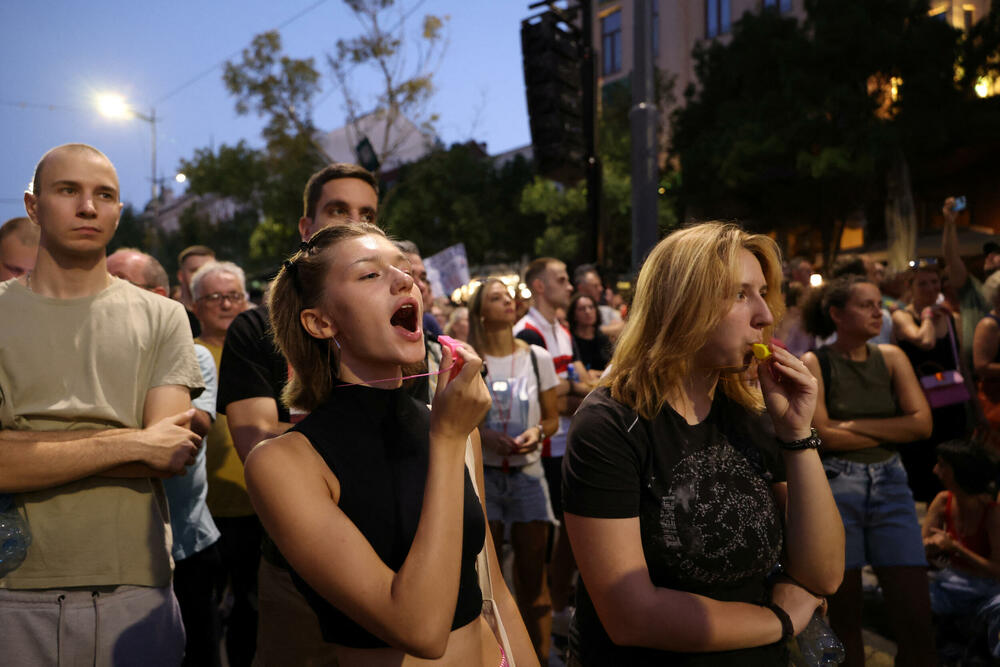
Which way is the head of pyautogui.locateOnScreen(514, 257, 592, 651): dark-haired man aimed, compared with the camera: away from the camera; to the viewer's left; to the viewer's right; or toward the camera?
to the viewer's right

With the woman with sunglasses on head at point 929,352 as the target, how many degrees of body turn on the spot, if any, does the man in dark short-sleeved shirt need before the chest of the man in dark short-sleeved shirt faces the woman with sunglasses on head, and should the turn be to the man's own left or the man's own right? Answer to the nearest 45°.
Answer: approximately 45° to the man's own left

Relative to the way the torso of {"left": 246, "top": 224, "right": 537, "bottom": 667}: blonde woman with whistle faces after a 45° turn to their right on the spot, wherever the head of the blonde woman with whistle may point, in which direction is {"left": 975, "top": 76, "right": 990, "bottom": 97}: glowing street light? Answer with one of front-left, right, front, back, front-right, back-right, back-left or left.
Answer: back-left

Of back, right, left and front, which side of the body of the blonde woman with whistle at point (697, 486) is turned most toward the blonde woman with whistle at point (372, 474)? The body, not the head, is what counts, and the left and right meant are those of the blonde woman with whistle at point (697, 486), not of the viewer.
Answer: right

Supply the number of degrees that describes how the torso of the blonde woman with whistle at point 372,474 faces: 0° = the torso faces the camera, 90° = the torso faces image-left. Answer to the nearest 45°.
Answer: approximately 315°

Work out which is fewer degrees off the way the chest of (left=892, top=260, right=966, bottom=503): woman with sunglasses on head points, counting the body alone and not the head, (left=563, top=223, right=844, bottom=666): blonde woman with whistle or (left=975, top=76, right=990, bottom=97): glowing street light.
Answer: the blonde woman with whistle

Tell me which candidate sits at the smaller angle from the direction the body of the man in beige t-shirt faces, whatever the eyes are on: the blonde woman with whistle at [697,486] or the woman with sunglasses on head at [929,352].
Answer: the blonde woman with whistle

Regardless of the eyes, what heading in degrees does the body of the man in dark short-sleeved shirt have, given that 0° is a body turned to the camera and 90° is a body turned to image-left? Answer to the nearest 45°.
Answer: approximately 315°

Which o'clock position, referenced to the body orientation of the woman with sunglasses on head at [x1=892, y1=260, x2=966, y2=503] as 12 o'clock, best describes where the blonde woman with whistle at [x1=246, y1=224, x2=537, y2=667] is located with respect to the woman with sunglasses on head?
The blonde woman with whistle is roughly at 12 o'clock from the woman with sunglasses on head.
